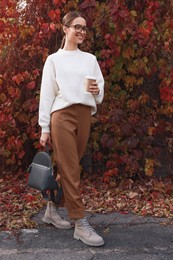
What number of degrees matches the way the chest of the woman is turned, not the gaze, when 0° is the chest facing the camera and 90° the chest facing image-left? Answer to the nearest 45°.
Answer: approximately 315°
